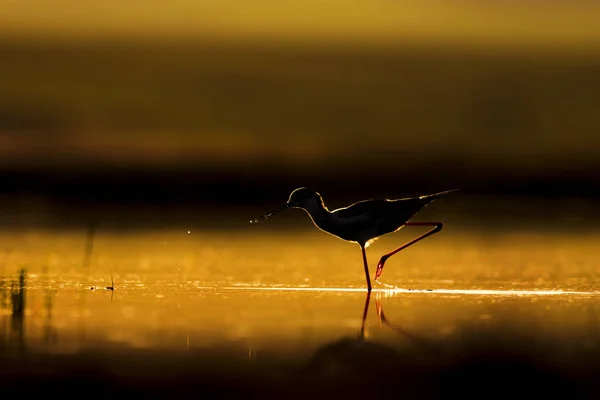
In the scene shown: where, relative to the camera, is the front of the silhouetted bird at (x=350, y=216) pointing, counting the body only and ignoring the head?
to the viewer's left
